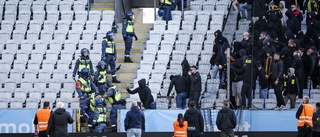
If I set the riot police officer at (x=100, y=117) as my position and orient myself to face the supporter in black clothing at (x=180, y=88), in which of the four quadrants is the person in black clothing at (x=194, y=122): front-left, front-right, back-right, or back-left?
front-right

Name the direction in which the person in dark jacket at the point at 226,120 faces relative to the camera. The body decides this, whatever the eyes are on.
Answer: away from the camera

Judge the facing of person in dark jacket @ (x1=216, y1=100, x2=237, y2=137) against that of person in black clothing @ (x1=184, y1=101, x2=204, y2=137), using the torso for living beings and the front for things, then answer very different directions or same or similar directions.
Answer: same or similar directions

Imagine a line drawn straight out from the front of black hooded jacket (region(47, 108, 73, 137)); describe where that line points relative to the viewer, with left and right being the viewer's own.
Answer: facing away from the viewer

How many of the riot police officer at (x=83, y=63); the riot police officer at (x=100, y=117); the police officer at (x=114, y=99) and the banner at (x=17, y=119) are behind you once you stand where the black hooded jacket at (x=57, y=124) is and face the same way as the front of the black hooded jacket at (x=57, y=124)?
0

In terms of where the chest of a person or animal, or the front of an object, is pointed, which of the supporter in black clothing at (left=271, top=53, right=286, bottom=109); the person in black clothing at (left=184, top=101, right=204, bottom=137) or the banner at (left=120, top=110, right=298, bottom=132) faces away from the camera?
the person in black clothing at (left=184, top=101, right=204, bottom=137)

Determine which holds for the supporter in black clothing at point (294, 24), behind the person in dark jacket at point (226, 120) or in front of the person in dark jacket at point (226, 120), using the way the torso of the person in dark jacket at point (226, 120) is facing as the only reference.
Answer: in front

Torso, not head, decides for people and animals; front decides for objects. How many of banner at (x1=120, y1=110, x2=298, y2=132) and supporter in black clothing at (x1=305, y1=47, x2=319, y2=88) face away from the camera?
0

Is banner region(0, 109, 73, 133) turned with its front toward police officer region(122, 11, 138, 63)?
no

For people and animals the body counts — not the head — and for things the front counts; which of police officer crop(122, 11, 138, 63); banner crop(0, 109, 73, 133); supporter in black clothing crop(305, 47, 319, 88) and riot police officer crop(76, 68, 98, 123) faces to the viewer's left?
the supporter in black clothing

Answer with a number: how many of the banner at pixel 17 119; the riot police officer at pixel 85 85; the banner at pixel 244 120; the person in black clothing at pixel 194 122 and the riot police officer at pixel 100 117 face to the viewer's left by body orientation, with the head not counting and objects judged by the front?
0

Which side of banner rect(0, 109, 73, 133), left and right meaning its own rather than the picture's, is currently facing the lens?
front

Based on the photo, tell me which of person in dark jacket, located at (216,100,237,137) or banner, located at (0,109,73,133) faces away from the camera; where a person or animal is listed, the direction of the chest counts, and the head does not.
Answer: the person in dark jacket

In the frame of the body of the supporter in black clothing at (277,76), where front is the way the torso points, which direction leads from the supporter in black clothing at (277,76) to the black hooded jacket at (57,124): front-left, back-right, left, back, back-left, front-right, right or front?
front
